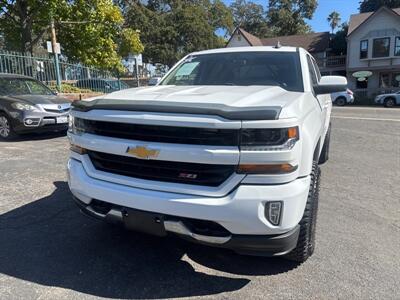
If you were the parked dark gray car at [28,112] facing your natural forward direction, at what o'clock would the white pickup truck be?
The white pickup truck is roughly at 1 o'clock from the parked dark gray car.

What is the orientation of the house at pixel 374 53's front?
toward the camera

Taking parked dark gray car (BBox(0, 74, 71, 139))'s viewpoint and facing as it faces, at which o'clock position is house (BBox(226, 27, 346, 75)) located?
The house is roughly at 9 o'clock from the parked dark gray car.

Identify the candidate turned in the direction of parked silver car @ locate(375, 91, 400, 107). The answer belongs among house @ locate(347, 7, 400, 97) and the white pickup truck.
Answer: the house

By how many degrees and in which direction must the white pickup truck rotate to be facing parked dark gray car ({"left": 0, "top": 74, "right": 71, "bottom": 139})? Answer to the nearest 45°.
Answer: approximately 90° to its right

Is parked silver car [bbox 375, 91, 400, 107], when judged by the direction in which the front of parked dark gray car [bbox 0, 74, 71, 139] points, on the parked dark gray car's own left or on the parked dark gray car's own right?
on the parked dark gray car's own left

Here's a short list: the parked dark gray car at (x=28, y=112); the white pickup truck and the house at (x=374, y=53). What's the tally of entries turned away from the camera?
0

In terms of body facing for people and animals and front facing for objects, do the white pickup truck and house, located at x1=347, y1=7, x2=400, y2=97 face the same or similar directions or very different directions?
same or similar directions

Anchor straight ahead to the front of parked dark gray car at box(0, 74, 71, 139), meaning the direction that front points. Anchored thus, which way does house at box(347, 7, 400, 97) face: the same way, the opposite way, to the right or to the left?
to the right

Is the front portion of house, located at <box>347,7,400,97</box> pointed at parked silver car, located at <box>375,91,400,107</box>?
yes

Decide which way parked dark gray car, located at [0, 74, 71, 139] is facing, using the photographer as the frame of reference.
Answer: facing the viewer and to the right of the viewer

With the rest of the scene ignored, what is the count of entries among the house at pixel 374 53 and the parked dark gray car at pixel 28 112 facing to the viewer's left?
0
